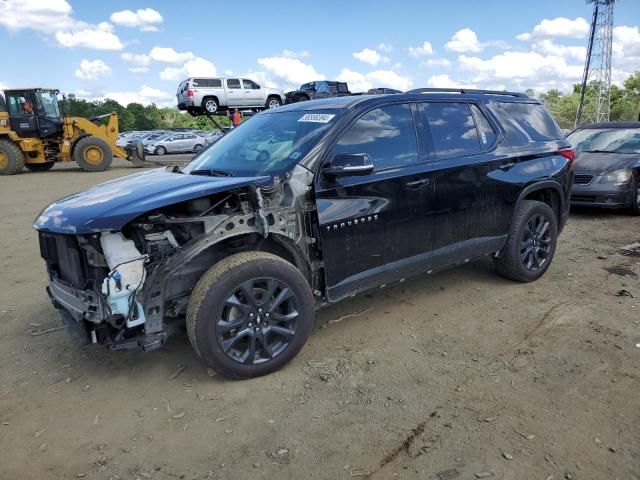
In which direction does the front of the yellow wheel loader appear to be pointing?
to the viewer's right

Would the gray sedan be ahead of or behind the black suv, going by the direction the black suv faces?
behind

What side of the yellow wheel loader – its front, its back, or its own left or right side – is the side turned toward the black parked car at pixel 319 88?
front

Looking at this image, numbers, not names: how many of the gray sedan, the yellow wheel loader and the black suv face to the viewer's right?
1

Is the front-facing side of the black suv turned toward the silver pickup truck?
no

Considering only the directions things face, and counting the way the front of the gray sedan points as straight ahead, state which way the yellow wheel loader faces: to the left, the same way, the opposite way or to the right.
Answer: the opposite way

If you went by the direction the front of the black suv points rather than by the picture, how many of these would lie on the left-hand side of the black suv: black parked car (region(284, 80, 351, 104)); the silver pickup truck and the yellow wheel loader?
0

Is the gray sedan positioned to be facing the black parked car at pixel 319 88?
no

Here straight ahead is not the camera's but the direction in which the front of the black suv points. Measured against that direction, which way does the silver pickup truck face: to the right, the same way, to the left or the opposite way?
the opposite way

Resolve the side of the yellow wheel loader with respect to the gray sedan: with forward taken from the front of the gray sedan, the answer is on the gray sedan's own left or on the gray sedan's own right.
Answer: on the gray sedan's own right

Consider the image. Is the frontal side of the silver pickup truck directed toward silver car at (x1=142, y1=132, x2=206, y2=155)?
no

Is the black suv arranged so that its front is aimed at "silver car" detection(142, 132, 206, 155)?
no

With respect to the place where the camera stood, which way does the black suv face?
facing the viewer and to the left of the viewer
